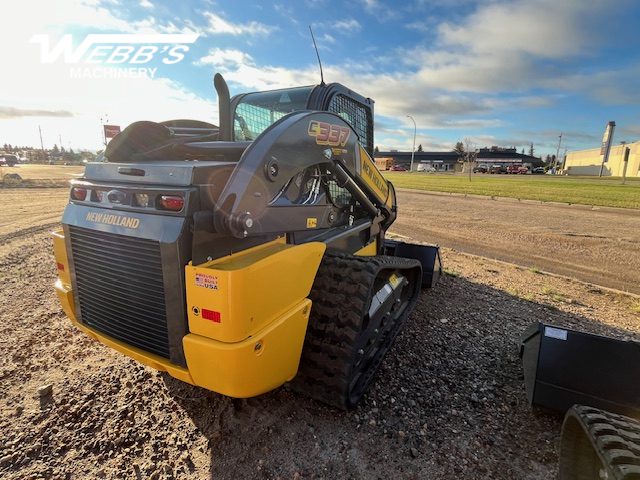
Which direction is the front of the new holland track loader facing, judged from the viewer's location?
facing away from the viewer and to the right of the viewer

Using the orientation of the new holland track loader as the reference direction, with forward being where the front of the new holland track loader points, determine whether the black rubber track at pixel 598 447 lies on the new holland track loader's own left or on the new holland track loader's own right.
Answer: on the new holland track loader's own right
